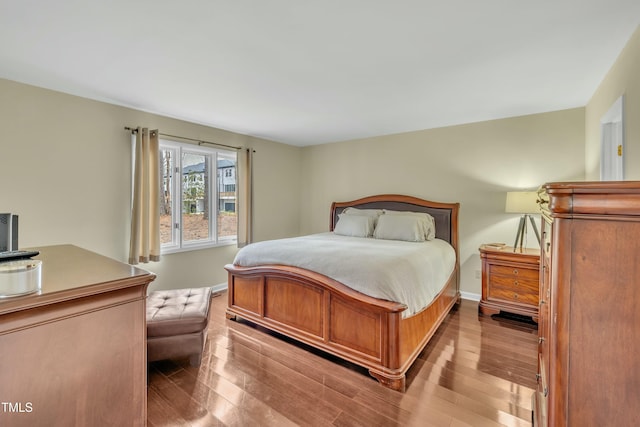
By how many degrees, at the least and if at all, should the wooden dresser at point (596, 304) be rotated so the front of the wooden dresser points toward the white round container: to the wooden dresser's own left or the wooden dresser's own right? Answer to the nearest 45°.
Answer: approximately 45° to the wooden dresser's own left

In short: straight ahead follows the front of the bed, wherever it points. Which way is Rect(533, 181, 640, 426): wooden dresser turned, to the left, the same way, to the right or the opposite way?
to the right

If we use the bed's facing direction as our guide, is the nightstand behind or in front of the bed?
behind

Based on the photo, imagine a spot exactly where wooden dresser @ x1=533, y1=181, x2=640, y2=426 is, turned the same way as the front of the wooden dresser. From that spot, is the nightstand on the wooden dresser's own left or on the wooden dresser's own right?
on the wooden dresser's own right

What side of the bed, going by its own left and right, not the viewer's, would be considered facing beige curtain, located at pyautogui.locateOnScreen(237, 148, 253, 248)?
right

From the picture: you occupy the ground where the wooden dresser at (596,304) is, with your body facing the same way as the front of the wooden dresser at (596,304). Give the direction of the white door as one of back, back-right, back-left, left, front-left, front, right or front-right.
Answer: right

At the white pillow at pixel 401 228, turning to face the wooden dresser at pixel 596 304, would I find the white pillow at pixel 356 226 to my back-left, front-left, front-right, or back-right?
back-right

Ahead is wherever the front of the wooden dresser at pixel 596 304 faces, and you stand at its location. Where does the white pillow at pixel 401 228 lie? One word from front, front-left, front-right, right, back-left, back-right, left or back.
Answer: front-right

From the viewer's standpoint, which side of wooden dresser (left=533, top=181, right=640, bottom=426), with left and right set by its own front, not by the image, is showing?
left

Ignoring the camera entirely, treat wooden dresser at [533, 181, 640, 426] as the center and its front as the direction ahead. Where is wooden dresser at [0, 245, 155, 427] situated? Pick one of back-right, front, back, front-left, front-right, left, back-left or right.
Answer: front-left

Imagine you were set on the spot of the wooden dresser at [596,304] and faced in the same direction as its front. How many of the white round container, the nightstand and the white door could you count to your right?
2
